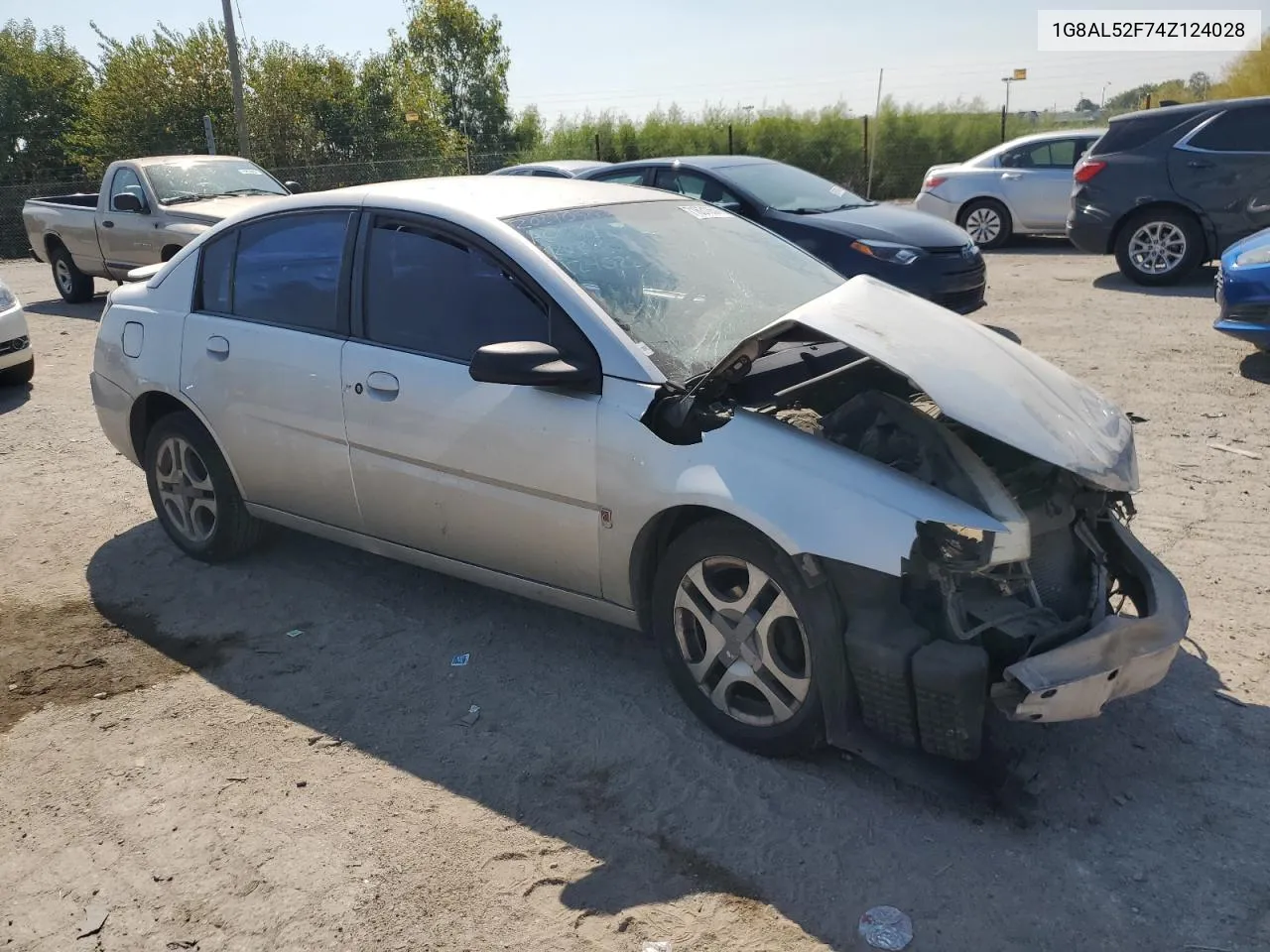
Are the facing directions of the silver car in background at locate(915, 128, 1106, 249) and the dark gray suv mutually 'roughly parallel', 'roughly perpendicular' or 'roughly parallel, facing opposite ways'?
roughly parallel

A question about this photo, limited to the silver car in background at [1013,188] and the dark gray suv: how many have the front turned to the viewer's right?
2

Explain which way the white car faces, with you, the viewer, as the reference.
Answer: facing the viewer and to the right of the viewer

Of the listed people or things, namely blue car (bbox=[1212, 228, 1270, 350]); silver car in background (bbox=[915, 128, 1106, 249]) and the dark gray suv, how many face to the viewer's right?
2

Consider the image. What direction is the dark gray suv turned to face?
to the viewer's right

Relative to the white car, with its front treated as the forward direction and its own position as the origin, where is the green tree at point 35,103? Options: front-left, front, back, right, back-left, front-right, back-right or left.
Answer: back-left

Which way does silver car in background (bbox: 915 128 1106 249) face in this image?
to the viewer's right

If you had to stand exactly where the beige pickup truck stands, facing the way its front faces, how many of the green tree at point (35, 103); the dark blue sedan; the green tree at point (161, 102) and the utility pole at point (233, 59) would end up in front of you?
1

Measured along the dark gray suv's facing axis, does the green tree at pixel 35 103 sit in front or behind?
behind
